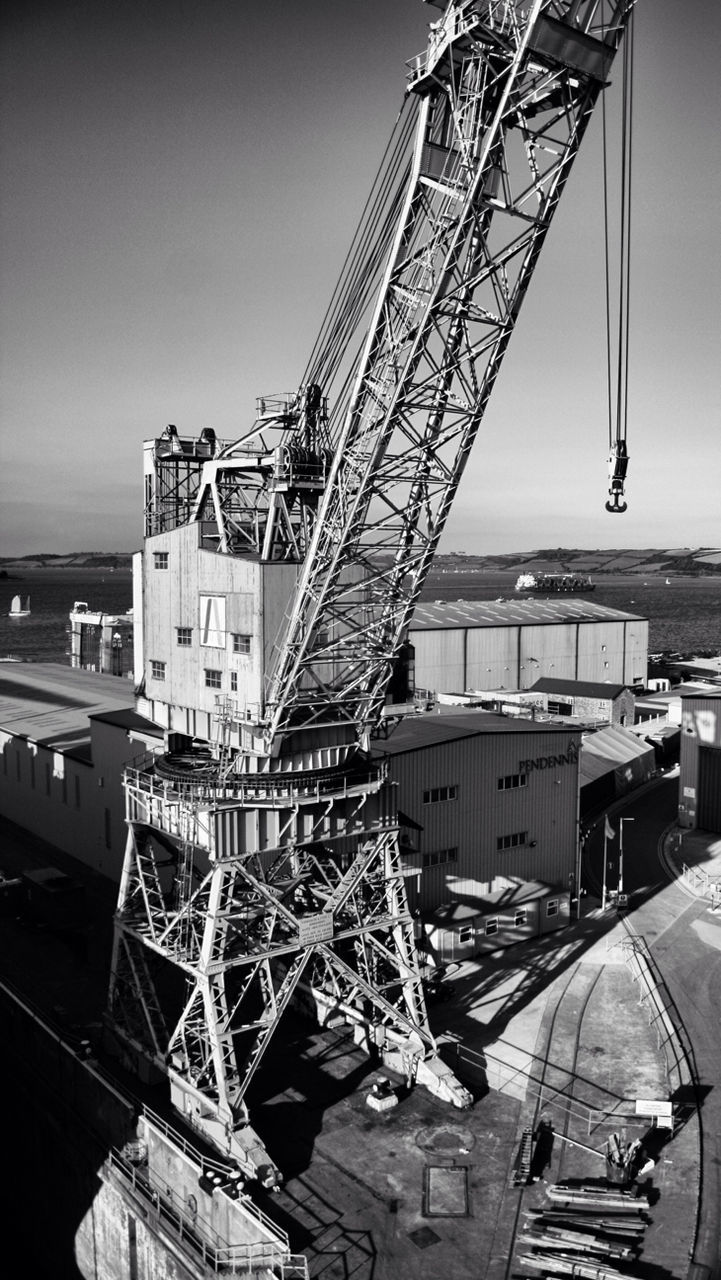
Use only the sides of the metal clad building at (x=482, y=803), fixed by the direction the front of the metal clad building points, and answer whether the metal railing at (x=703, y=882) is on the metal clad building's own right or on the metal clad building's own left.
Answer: on the metal clad building's own left

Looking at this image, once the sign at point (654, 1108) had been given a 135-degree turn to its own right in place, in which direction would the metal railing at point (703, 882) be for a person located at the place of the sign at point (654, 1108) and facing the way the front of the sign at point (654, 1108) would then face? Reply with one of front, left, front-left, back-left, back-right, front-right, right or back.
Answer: front-right

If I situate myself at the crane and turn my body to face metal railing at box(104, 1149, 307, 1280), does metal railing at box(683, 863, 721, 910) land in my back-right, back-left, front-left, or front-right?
back-left

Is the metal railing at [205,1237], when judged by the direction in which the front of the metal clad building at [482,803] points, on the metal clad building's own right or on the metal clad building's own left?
on the metal clad building's own right

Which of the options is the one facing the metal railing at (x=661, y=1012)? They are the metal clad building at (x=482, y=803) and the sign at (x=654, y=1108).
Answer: the metal clad building

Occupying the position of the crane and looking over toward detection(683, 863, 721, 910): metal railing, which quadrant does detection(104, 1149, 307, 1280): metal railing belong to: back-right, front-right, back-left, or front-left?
back-right

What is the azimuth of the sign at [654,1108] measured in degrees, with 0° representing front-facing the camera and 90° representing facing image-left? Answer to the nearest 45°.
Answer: approximately 0°
